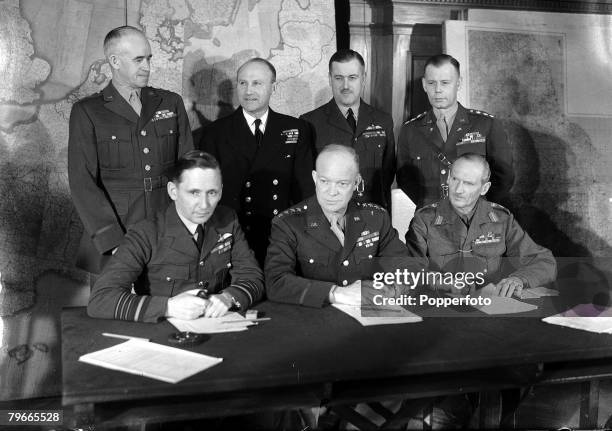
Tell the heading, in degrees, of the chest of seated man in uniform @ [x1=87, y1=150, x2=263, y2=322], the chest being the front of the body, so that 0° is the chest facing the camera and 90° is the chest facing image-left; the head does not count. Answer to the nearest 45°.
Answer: approximately 315°

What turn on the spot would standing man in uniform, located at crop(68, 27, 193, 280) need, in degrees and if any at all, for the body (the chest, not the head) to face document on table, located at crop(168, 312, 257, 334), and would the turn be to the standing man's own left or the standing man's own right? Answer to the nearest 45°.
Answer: approximately 45° to the standing man's own right

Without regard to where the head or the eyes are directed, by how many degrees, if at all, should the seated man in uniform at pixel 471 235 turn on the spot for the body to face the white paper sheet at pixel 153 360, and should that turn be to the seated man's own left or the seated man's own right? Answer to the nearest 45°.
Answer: approximately 45° to the seated man's own right

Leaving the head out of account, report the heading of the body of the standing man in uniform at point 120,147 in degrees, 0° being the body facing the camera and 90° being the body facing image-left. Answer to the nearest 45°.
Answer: approximately 315°

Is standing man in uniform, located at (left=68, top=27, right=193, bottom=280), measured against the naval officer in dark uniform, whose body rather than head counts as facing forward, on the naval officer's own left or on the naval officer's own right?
on the naval officer's own right

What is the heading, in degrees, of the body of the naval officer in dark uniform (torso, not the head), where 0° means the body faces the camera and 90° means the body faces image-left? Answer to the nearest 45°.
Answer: approximately 0°

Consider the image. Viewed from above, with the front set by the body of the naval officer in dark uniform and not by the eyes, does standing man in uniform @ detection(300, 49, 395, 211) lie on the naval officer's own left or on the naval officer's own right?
on the naval officer's own left

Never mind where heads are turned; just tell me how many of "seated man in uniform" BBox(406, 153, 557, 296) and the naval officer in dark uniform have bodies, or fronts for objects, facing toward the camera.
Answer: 2
